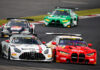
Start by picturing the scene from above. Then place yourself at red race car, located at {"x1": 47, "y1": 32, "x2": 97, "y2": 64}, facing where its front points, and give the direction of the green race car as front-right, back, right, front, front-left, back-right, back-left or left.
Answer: back

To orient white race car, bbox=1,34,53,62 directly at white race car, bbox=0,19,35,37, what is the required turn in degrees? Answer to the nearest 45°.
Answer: approximately 180°

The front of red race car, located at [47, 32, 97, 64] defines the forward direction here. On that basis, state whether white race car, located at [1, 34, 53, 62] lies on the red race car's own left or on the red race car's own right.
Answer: on the red race car's own right

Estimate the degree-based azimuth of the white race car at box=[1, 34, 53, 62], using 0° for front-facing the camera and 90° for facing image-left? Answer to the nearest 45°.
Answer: approximately 0°

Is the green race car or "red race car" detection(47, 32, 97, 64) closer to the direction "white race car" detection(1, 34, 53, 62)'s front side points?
the red race car

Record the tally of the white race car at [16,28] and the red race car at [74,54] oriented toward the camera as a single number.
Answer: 2

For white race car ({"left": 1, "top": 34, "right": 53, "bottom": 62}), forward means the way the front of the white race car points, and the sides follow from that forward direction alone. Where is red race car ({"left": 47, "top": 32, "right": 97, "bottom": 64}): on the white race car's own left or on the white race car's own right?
on the white race car's own left
